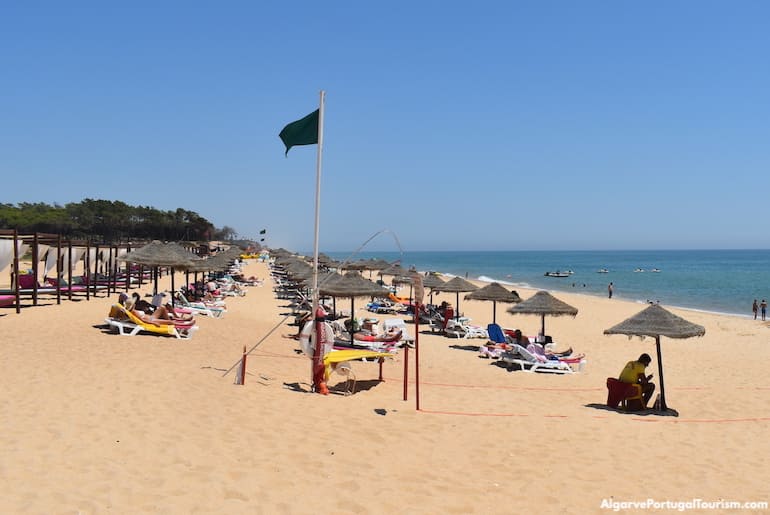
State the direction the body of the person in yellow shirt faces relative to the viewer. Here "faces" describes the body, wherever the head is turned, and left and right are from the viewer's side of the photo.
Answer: facing to the right of the viewer

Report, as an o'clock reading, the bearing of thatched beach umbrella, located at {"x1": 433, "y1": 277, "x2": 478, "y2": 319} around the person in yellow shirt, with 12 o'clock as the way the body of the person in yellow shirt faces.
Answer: The thatched beach umbrella is roughly at 8 o'clock from the person in yellow shirt.

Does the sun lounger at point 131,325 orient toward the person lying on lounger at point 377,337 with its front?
yes

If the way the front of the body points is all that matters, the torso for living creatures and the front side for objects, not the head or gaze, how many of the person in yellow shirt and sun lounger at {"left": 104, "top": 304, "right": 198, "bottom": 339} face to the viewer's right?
2

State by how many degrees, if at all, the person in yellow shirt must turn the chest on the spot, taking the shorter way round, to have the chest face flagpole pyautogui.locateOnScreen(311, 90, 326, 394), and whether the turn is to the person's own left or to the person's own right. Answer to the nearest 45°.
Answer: approximately 135° to the person's own right

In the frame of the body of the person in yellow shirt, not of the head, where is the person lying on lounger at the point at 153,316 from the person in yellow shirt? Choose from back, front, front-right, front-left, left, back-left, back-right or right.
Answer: back

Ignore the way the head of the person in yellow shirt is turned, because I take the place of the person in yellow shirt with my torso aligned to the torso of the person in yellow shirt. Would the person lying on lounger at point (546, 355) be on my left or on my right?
on my left

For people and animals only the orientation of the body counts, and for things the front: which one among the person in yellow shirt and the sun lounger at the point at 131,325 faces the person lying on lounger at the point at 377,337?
the sun lounger

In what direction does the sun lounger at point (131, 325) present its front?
to the viewer's right

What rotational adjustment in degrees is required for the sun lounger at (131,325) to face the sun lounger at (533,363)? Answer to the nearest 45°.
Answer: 0° — it already faces it
